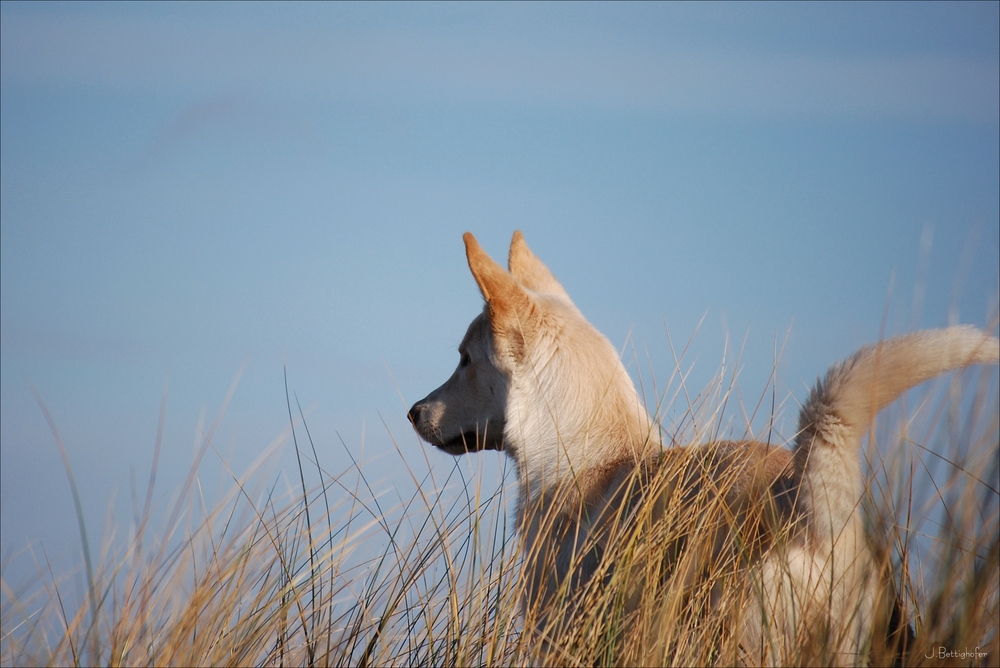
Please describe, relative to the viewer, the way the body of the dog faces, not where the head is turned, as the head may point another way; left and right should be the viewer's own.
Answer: facing away from the viewer and to the left of the viewer
